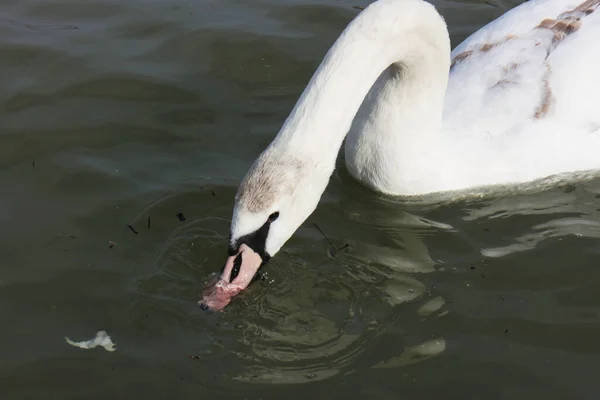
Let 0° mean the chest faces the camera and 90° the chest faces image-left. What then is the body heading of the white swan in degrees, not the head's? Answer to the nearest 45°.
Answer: approximately 90°
